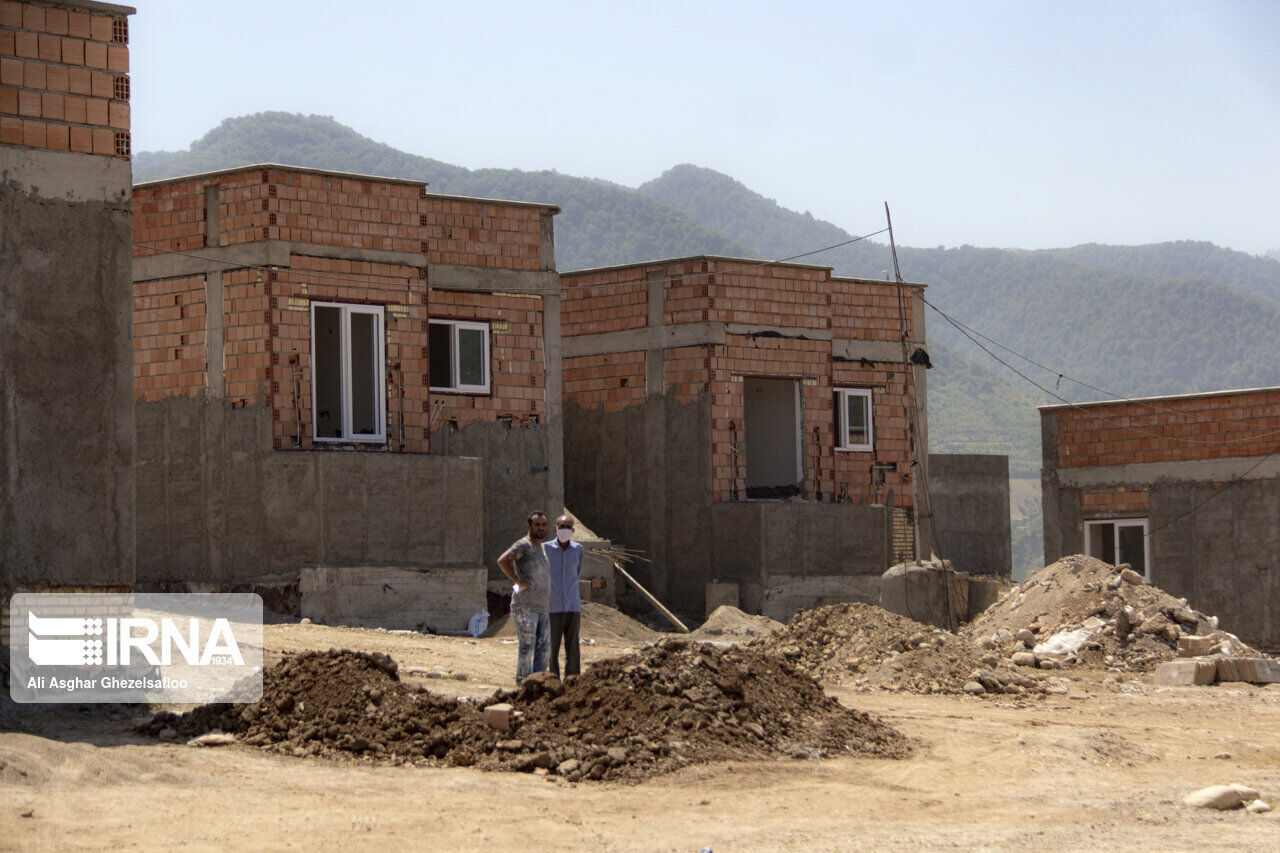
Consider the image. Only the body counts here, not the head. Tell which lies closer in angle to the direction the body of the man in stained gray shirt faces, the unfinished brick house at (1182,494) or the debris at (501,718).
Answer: the debris

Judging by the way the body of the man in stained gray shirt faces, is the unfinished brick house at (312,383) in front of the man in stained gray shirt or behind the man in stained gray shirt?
behind

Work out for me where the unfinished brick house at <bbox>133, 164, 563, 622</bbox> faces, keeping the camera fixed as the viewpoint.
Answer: facing the viewer and to the right of the viewer

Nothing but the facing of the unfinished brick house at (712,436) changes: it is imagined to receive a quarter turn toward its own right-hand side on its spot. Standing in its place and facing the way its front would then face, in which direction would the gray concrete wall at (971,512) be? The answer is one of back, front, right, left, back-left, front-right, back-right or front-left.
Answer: back

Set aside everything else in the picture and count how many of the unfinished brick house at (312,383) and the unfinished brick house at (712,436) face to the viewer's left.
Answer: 0

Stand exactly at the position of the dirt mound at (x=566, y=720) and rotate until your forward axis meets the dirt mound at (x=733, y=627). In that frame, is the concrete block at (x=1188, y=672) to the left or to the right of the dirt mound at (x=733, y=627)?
right

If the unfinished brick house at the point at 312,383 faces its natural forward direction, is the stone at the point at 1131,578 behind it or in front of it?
in front

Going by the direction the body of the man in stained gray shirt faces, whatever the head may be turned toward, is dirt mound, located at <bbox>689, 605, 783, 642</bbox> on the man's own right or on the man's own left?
on the man's own left

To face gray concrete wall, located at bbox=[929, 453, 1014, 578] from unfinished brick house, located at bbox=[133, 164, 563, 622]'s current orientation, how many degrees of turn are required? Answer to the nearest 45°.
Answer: approximately 90° to its left

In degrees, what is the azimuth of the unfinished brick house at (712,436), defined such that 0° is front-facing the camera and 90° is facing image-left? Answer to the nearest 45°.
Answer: approximately 315°

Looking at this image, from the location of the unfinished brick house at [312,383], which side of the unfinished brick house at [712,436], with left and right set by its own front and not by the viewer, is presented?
right
